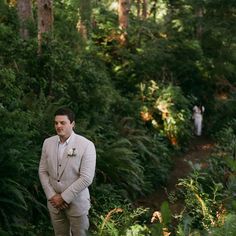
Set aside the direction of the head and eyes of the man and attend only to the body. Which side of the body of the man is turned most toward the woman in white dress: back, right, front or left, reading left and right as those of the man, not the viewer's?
back

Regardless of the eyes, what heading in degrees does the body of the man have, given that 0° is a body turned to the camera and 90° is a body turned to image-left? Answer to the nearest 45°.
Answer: approximately 45°
